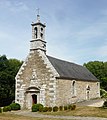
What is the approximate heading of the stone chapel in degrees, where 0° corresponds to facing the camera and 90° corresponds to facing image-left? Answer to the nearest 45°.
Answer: approximately 45°
